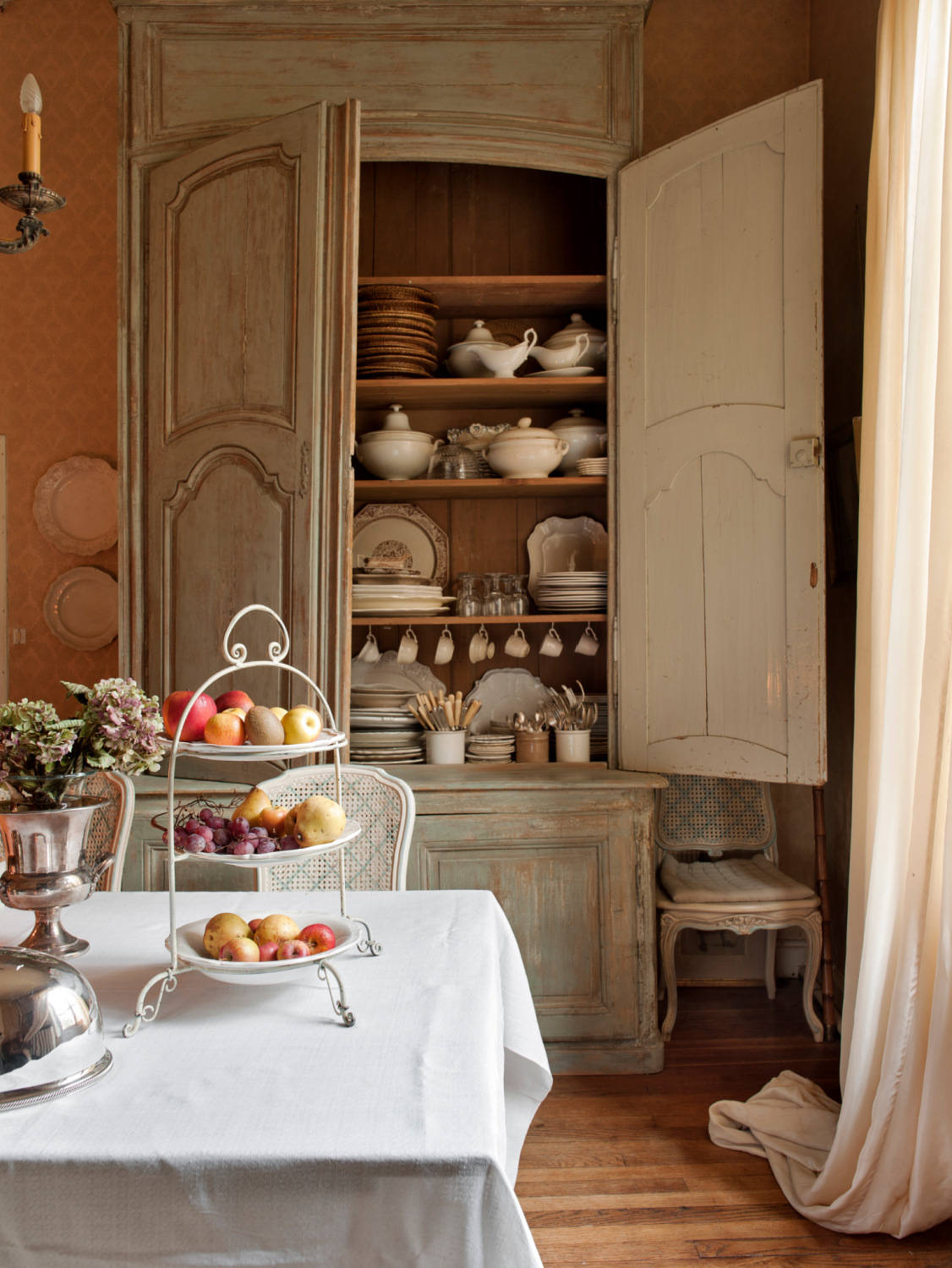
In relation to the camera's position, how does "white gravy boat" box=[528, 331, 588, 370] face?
facing to the left of the viewer

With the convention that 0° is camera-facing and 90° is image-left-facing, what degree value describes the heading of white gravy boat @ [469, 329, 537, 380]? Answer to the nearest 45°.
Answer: approximately 90°

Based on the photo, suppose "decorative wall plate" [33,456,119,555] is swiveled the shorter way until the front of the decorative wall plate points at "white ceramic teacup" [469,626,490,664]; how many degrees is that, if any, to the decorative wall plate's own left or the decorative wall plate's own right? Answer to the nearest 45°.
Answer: approximately 45° to the decorative wall plate's own left

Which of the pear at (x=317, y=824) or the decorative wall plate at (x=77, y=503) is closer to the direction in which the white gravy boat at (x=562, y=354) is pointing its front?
the decorative wall plate

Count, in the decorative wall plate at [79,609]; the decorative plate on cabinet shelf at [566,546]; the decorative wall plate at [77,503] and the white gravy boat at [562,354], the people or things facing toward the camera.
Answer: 3
